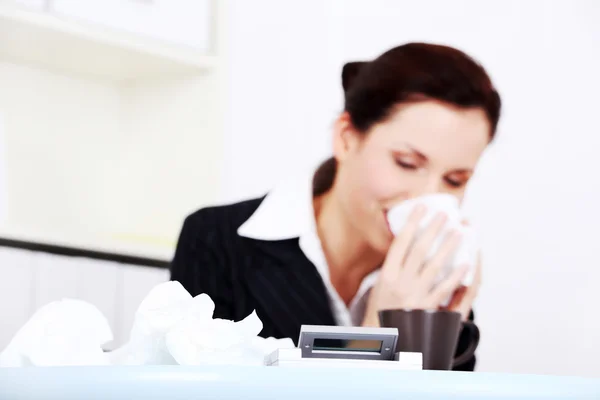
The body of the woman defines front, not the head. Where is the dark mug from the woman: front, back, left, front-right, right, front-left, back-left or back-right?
front-right

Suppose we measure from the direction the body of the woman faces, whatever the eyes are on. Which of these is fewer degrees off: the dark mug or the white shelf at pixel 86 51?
the dark mug

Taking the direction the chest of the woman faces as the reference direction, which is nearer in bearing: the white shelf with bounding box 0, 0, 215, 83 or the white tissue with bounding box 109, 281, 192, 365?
the white tissue

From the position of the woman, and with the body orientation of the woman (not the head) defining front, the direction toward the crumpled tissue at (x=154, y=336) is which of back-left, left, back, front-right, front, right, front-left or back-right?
front-right

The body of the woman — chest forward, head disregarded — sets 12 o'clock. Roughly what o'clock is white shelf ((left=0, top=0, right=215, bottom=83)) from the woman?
The white shelf is roughly at 5 o'clock from the woman.

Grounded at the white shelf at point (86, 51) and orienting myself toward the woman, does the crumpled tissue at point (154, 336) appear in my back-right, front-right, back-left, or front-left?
front-right

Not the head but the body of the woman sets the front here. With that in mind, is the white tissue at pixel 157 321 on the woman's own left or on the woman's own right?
on the woman's own right

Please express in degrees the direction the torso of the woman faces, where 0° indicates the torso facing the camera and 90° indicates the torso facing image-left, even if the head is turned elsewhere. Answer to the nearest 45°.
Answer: approximately 315°

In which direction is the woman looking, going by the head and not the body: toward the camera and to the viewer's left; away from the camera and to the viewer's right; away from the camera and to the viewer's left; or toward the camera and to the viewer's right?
toward the camera and to the viewer's right

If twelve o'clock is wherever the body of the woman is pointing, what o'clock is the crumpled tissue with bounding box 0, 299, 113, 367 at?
The crumpled tissue is roughly at 2 o'clock from the woman.
